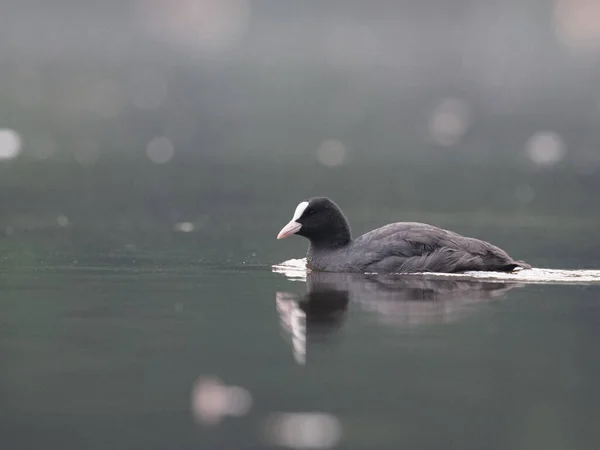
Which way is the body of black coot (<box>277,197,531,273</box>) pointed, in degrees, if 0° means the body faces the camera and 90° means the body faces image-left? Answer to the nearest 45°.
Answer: approximately 90°
